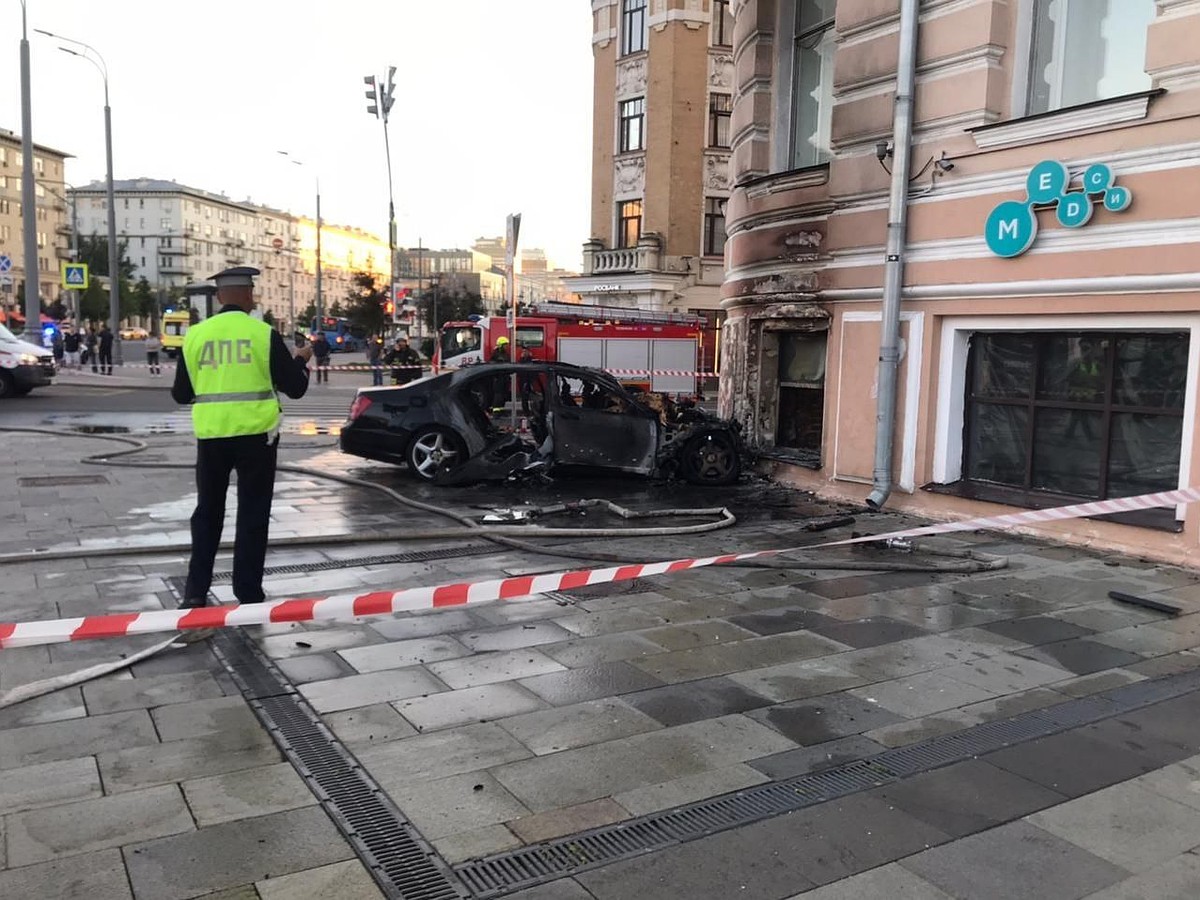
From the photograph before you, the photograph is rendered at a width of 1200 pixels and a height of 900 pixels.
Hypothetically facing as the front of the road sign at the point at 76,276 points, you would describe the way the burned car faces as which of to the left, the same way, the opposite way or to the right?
to the left

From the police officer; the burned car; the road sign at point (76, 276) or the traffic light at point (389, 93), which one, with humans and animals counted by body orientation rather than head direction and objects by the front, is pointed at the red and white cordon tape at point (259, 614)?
the road sign

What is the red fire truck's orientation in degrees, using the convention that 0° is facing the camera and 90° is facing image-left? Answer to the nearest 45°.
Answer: approximately 90°

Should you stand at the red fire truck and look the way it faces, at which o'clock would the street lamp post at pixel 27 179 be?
The street lamp post is roughly at 12 o'clock from the red fire truck.

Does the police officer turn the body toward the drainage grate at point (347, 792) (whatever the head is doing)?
no

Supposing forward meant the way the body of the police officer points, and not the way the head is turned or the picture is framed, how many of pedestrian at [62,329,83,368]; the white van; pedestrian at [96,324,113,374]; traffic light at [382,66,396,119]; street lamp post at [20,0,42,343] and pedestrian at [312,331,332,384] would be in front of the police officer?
6

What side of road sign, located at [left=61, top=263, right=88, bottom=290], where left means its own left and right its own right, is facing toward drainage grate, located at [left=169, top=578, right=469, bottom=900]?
front

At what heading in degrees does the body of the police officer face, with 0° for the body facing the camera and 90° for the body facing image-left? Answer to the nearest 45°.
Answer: approximately 180°

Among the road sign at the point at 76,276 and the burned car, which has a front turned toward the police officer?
the road sign

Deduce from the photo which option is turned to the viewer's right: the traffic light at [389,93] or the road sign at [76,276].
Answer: the traffic light

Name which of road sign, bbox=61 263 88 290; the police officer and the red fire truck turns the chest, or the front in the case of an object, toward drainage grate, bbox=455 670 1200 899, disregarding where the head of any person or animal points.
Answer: the road sign

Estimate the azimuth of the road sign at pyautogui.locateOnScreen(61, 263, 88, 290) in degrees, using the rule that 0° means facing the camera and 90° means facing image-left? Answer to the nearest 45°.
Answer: approximately 0°

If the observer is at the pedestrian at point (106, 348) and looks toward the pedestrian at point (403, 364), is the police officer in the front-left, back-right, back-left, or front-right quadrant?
front-right

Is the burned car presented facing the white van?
no

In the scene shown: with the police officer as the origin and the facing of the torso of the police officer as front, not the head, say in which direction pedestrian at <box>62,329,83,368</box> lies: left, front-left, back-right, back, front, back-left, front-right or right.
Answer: front
